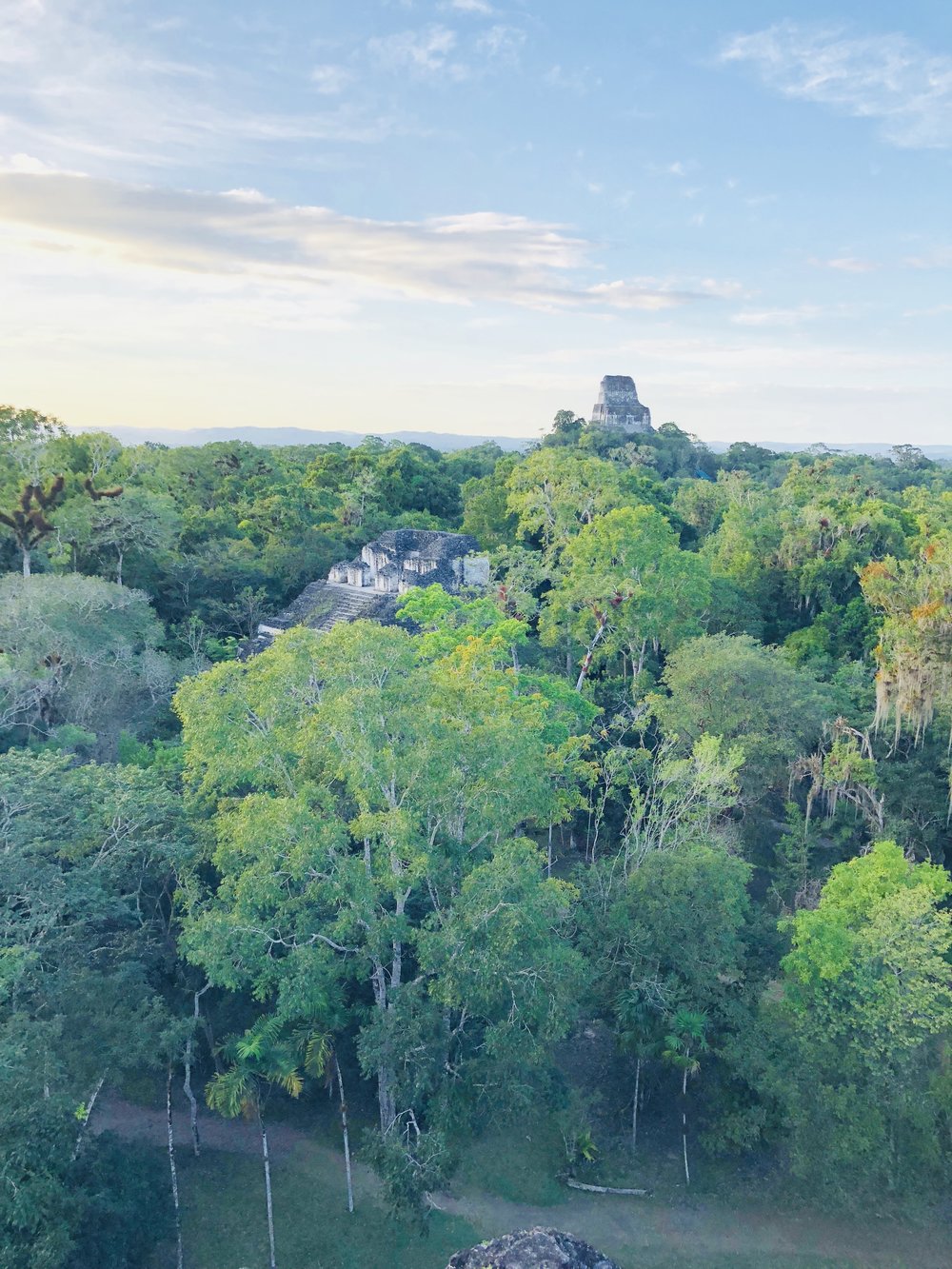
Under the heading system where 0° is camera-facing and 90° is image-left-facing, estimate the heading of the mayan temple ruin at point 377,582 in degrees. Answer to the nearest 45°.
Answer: approximately 45°

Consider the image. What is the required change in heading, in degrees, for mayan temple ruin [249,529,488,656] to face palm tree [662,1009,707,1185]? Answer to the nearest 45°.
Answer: approximately 45° to its left

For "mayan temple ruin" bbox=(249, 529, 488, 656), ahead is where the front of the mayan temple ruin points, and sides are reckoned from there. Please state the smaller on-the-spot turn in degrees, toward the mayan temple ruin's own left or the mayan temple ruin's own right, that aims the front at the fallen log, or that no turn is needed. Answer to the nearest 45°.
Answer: approximately 45° to the mayan temple ruin's own left

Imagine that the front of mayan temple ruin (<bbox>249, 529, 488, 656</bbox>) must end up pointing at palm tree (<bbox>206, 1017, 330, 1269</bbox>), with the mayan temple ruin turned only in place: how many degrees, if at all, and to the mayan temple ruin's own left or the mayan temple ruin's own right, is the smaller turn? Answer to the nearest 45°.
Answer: approximately 45° to the mayan temple ruin's own left
